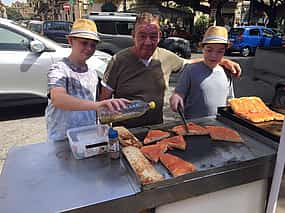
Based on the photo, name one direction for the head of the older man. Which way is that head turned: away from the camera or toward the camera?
toward the camera

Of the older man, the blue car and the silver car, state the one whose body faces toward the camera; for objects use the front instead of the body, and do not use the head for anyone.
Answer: the older man

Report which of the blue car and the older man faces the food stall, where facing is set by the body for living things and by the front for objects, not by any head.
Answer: the older man

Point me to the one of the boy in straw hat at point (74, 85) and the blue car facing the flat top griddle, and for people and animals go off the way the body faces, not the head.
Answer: the boy in straw hat

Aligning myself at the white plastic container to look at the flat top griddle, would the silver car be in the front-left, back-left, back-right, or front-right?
back-left

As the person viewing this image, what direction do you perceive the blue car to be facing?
facing away from the viewer and to the right of the viewer

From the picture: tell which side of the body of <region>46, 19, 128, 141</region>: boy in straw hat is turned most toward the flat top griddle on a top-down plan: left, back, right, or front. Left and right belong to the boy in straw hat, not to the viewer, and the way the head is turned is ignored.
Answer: front

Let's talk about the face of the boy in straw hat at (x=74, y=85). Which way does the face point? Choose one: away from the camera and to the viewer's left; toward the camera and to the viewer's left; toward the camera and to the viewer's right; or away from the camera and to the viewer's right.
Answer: toward the camera and to the viewer's right

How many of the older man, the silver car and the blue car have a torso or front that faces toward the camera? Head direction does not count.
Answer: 1

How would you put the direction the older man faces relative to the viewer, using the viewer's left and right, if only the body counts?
facing the viewer

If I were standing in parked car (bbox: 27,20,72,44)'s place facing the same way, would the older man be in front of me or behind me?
in front

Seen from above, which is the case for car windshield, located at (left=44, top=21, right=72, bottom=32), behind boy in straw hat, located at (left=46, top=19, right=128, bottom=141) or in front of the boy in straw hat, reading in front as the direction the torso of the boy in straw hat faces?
behind
